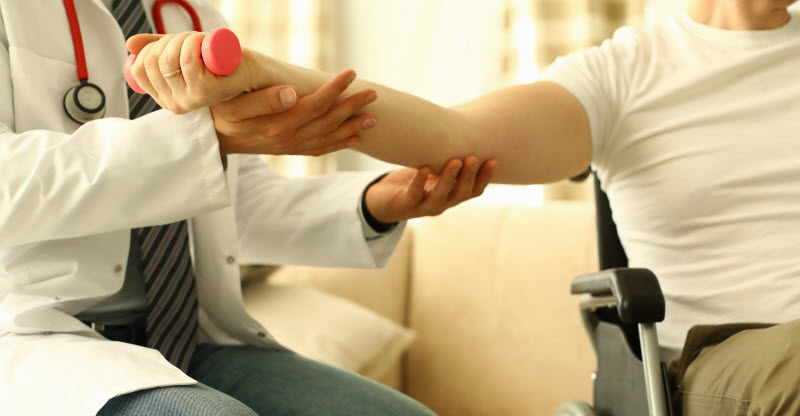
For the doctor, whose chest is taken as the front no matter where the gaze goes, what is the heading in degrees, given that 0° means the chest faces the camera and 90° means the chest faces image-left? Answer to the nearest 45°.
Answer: approximately 315°

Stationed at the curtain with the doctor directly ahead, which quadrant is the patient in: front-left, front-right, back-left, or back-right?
front-left

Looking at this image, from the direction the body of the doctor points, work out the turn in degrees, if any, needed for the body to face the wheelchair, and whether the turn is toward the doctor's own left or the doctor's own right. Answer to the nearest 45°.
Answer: approximately 45° to the doctor's own left

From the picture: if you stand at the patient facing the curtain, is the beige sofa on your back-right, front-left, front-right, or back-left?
front-left

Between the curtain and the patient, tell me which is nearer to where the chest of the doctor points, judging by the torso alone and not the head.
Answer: the patient
